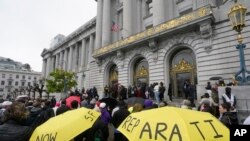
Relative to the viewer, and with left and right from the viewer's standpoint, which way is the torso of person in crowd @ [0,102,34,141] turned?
facing away from the viewer and to the right of the viewer

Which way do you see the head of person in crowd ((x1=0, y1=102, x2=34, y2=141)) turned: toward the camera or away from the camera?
away from the camera

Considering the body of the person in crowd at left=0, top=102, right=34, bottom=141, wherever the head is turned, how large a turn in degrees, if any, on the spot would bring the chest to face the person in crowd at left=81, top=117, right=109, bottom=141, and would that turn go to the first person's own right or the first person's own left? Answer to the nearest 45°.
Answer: approximately 45° to the first person's own right

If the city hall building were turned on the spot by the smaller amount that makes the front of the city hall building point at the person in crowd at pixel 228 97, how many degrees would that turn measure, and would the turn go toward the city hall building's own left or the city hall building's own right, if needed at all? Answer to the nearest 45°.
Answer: approximately 45° to the city hall building's own left

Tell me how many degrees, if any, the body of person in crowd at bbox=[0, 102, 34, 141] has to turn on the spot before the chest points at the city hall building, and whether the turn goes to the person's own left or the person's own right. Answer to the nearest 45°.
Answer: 0° — they already face it

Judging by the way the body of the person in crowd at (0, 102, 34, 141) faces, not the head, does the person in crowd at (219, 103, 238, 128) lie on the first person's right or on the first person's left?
on the first person's right

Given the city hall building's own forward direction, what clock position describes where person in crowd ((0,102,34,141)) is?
The person in crowd is roughly at 11 o'clock from the city hall building.
